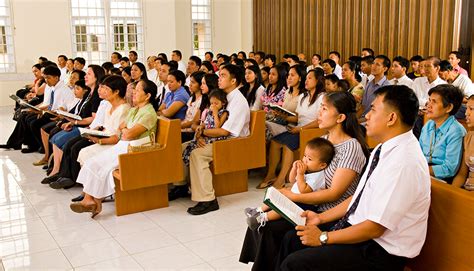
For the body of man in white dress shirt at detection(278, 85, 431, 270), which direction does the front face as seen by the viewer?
to the viewer's left

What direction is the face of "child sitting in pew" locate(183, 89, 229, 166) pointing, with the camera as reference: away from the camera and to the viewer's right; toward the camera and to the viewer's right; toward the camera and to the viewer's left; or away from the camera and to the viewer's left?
toward the camera and to the viewer's left

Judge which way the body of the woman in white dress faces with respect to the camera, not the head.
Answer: to the viewer's left

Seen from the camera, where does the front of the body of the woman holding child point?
to the viewer's left

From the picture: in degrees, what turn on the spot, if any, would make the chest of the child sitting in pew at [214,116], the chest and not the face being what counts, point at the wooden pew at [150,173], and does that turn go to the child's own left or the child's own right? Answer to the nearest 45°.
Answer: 0° — they already face it

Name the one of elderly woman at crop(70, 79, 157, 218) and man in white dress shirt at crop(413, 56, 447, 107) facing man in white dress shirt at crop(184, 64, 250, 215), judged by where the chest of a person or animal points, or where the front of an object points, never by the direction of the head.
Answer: man in white dress shirt at crop(413, 56, 447, 107)

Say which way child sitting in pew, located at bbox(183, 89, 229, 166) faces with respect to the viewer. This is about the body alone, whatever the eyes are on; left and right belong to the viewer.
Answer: facing the viewer and to the left of the viewer

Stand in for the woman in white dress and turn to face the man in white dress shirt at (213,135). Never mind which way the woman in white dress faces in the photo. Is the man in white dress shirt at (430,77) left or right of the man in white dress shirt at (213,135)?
left

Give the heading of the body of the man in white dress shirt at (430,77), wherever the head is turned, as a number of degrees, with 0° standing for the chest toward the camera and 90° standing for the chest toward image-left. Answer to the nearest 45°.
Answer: approximately 45°

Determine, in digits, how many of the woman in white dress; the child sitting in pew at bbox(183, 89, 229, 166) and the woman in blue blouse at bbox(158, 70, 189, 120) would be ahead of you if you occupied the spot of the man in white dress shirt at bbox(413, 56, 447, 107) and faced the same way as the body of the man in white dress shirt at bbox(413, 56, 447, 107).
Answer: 3

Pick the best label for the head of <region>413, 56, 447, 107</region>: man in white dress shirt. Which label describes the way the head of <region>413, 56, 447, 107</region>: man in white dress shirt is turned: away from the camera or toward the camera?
toward the camera

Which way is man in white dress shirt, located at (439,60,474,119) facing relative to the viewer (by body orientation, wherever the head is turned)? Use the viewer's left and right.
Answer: facing to the left of the viewer

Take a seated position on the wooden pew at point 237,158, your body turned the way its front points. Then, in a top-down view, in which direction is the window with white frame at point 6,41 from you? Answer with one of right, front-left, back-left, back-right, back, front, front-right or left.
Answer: front-right
